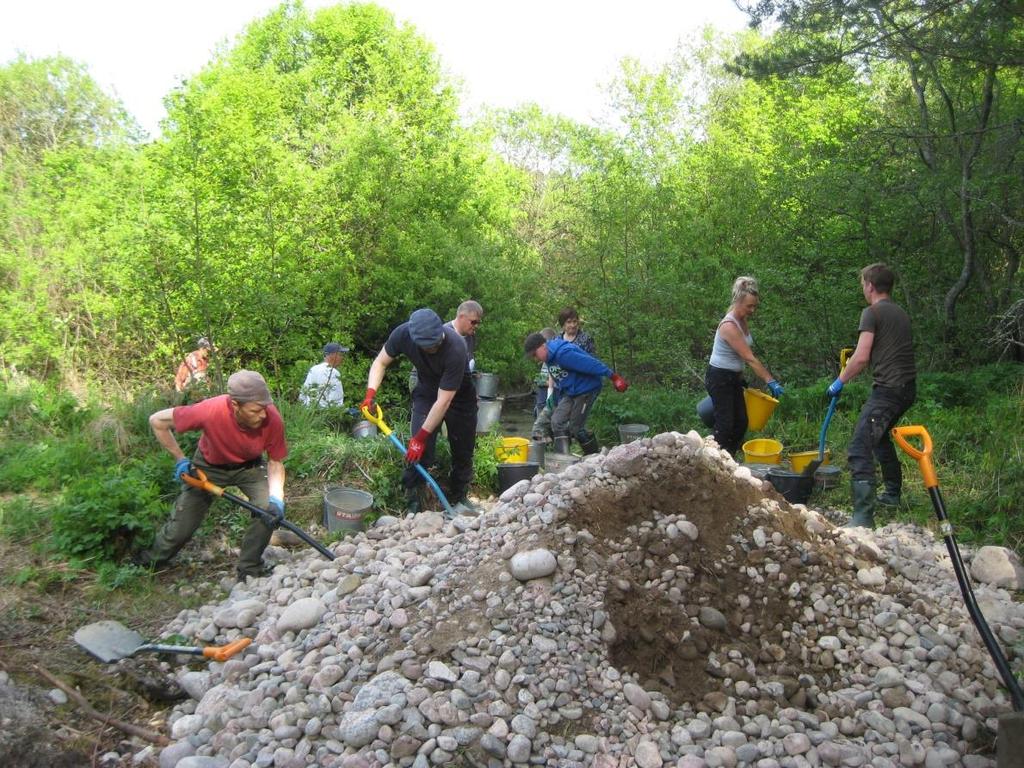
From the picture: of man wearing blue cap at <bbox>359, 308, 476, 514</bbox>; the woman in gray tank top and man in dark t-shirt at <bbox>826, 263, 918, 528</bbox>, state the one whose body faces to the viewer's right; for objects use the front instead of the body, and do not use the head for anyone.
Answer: the woman in gray tank top

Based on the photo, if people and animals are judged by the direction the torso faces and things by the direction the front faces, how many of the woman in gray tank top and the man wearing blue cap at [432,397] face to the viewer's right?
1

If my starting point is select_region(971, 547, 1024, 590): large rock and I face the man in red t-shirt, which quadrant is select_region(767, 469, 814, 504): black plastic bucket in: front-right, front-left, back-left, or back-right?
front-right

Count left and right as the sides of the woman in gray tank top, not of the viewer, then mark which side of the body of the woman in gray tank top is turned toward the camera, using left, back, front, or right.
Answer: right

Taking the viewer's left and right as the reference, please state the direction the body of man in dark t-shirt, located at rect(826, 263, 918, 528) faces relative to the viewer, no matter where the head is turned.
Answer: facing away from the viewer and to the left of the viewer

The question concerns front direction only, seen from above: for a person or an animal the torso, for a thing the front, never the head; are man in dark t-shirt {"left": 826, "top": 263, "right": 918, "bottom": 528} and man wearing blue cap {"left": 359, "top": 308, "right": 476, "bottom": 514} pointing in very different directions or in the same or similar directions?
very different directions

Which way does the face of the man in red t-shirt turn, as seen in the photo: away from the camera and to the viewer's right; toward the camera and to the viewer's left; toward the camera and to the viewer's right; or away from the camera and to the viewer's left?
toward the camera and to the viewer's right

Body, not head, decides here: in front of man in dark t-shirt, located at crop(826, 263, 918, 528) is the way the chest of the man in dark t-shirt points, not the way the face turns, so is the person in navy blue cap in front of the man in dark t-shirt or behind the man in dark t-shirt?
in front

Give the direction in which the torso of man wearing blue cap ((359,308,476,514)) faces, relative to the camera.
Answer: toward the camera

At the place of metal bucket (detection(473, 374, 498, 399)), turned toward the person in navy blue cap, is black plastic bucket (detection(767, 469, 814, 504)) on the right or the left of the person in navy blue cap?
left

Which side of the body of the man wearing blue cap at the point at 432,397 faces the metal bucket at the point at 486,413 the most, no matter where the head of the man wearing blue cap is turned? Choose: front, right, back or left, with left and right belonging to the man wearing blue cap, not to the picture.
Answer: back

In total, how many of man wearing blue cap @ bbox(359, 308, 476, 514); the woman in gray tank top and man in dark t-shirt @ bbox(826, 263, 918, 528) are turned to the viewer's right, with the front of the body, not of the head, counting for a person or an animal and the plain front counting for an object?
1

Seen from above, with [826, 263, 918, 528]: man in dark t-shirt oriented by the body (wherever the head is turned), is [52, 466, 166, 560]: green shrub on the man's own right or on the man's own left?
on the man's own left

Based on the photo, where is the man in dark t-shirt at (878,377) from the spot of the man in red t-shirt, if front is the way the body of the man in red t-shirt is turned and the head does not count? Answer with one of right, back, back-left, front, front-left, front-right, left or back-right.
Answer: front-left
